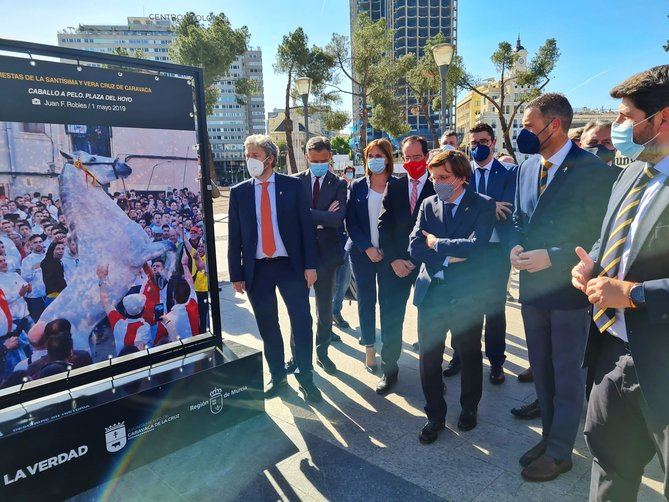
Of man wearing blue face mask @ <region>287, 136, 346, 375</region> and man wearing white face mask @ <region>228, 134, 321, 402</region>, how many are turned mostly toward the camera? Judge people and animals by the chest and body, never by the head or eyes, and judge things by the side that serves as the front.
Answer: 2

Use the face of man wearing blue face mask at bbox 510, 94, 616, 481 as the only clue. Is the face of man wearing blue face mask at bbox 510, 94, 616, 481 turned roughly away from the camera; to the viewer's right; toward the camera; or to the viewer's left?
to the viewer's left

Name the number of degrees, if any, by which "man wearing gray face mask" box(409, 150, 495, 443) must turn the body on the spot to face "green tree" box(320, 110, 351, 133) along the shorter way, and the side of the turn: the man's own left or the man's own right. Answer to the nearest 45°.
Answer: approximately 135° to the man's own right

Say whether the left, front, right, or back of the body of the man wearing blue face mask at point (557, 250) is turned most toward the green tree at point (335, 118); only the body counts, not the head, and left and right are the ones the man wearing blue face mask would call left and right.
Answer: right

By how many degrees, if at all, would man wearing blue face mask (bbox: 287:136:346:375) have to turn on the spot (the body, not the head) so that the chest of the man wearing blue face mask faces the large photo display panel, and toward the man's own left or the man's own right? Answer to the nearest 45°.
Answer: approximately 45° to the man's own right

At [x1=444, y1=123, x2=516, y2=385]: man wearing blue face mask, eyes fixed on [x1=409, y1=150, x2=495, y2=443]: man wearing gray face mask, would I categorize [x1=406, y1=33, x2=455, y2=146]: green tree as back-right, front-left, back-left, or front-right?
back-right

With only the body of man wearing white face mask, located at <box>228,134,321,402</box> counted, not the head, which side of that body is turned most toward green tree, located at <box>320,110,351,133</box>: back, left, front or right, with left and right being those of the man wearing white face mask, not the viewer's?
back

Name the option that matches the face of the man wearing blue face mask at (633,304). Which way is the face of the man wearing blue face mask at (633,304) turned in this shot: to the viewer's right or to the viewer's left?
to the viewer's left

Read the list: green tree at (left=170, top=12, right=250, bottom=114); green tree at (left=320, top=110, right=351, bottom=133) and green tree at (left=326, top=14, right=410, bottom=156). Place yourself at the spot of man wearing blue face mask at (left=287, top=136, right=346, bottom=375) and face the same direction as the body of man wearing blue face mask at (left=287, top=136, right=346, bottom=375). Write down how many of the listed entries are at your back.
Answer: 3

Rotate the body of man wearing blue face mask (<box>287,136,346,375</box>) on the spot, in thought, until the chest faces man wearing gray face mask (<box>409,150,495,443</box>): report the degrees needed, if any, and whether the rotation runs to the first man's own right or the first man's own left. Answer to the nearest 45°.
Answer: approximately 45° to the first man's own left
